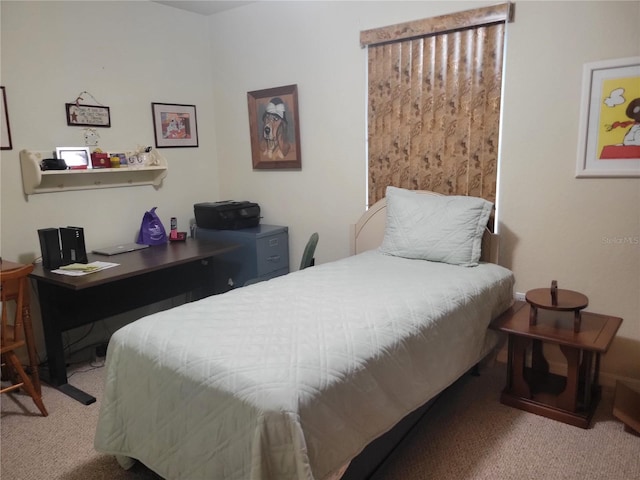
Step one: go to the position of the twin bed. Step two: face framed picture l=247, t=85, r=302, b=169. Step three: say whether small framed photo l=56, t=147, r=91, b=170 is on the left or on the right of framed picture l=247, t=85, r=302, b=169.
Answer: left

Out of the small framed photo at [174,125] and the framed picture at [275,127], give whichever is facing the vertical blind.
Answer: the small framed photo

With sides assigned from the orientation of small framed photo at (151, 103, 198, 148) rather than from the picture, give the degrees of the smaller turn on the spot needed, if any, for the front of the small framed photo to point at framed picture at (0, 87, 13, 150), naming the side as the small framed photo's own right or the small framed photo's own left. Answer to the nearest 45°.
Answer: approximately 90° to the small framed photo's own right

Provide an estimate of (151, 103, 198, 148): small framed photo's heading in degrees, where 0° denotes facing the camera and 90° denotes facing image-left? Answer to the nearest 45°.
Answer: approximately 315°

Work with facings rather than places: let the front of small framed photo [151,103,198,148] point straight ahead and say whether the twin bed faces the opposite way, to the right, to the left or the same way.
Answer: to the right

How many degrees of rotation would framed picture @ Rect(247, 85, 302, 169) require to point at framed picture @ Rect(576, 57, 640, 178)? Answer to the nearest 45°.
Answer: approximately 90° to its left

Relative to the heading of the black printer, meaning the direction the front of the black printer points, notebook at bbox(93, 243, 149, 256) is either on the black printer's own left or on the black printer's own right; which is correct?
on the black printer's own right

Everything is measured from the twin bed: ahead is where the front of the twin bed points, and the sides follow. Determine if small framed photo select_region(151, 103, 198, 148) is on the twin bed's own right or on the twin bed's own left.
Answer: on the twin bed's own right

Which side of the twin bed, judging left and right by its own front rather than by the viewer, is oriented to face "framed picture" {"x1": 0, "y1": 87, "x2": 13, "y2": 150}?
right

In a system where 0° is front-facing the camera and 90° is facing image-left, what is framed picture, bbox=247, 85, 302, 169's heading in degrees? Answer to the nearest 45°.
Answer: approximately 45°
